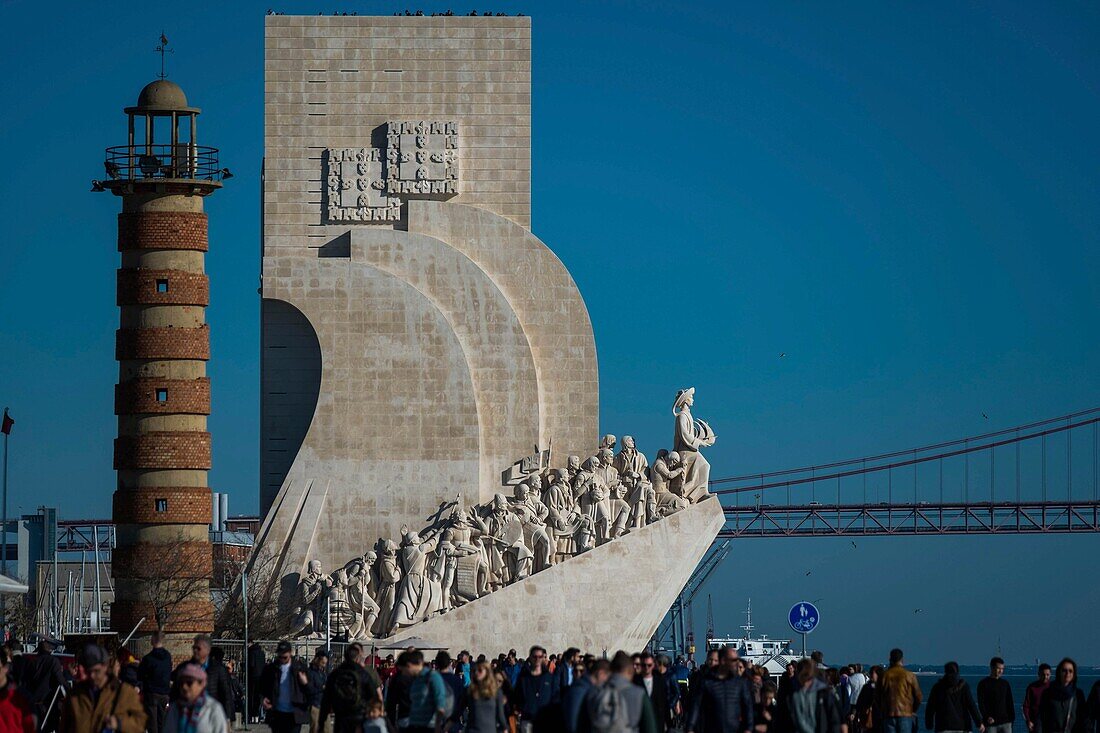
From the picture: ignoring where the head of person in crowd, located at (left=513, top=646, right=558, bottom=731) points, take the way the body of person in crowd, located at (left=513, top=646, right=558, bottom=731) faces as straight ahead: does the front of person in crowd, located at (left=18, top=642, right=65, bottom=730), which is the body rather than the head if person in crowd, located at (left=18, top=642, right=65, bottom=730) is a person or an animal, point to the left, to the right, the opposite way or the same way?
the opposite way

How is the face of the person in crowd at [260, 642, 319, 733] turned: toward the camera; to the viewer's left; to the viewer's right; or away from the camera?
toward the camera

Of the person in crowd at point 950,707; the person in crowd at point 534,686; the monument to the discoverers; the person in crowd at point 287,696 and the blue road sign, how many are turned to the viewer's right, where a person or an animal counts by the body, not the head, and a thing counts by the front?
1

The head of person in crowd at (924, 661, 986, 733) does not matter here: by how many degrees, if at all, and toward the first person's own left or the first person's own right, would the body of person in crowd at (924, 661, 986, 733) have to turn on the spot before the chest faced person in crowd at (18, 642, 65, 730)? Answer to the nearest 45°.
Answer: approximately 90° to the first person's own left

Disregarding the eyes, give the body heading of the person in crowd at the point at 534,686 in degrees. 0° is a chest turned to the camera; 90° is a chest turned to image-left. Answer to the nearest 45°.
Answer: approximately 0°

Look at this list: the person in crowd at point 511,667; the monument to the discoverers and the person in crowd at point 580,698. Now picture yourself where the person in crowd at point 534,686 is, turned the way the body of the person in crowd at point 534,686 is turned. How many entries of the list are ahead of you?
1

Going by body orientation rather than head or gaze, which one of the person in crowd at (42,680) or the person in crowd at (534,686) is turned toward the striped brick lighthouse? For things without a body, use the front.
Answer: the person in crowd at (42,680)

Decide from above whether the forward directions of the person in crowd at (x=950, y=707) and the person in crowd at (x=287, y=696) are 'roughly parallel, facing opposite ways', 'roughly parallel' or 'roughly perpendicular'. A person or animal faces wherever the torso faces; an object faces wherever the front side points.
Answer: roughly parallel, facing opposite ways

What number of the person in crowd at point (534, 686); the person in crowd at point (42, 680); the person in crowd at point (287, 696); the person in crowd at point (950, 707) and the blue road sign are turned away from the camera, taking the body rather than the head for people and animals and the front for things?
2

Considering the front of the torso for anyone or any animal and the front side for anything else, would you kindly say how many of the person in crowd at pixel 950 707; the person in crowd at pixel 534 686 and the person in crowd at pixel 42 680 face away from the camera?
2

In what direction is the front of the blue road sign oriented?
toward the camera

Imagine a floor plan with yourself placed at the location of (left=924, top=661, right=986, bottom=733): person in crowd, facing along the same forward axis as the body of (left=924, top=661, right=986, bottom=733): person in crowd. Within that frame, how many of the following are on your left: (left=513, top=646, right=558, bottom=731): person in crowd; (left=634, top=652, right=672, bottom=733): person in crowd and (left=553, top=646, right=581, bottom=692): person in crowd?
3

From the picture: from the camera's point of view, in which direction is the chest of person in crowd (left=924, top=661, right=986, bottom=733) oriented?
away from the camera

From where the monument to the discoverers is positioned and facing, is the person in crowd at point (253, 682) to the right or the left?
on its right
